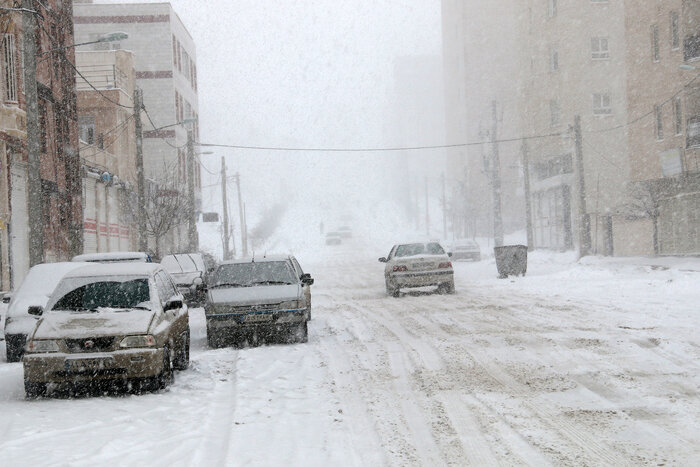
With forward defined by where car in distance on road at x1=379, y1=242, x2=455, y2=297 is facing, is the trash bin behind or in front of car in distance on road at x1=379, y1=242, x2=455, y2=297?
in front

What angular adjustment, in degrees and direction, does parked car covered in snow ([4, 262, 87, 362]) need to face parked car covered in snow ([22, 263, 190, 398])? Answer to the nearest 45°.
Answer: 0° — it already faces it

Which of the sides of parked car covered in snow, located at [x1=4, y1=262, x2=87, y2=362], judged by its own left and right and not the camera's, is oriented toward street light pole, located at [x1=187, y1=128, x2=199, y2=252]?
back

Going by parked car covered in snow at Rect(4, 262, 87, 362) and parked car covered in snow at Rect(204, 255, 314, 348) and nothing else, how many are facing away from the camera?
0

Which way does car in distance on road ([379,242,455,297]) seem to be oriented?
away from the camera

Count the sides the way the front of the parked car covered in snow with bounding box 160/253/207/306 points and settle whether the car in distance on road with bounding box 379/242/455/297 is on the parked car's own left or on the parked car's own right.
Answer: on the parked car's own left

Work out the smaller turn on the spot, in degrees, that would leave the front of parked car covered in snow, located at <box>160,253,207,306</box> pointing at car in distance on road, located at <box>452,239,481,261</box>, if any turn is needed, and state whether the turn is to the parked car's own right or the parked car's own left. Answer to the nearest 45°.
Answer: approximately 135° to the parked car's own left

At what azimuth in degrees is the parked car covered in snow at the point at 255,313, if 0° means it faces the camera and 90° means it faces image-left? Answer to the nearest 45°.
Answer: approximately 0°

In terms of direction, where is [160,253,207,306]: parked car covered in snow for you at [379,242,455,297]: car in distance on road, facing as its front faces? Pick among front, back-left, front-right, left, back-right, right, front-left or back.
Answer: left

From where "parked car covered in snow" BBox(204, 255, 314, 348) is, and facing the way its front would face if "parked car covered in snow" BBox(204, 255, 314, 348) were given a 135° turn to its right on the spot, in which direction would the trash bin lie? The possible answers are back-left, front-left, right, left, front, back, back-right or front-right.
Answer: right

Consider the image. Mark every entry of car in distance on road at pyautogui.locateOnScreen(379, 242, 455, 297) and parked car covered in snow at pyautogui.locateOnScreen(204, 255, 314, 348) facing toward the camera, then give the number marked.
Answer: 1
